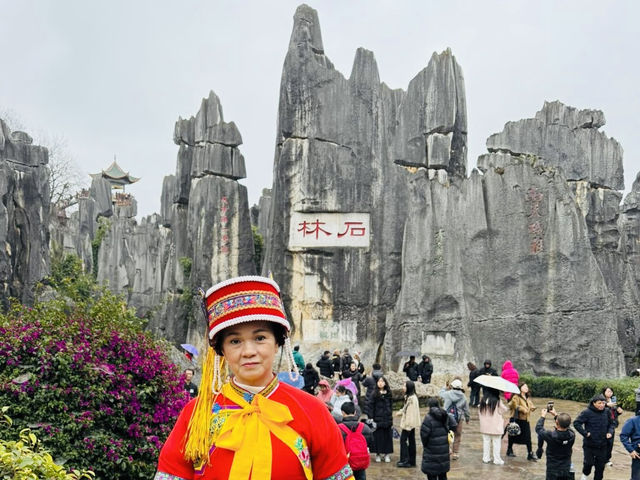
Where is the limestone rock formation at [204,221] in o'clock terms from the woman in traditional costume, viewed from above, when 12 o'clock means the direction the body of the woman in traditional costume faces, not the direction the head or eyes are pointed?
The limestone rock formation is roughly at 6 o'clock from the woman in traditional costume.

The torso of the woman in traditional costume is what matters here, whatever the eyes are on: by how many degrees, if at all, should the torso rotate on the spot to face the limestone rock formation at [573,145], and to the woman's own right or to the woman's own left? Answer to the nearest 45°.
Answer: approximately 135° to the woman's own left

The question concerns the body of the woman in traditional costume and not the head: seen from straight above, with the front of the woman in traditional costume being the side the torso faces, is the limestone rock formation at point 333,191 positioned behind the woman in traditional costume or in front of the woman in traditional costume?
behind

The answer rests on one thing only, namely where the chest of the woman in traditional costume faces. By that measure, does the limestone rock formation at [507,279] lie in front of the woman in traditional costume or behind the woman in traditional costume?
behind

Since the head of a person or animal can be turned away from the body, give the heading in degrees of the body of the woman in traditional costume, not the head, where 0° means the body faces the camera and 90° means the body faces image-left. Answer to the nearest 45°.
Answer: approximately 0°

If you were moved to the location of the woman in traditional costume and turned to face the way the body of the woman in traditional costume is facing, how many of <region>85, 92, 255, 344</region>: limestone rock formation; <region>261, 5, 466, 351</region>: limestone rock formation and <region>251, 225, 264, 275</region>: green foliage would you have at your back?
3

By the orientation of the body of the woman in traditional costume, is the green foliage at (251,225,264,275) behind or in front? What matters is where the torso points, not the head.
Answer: behind

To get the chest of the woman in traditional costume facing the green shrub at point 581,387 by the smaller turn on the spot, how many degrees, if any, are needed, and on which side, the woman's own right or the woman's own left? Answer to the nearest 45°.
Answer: approximately 135° to the woman's own left

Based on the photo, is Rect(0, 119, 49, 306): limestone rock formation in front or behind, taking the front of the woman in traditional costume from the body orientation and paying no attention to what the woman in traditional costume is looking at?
behind
